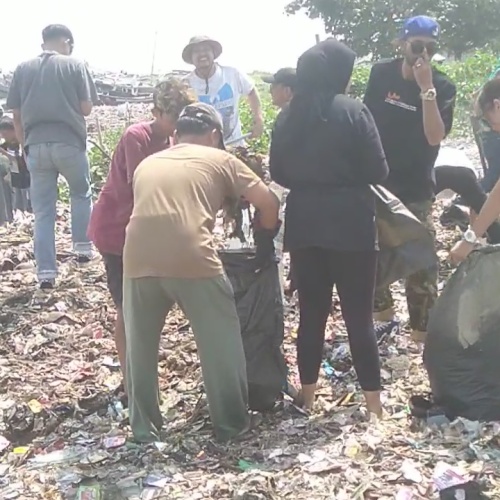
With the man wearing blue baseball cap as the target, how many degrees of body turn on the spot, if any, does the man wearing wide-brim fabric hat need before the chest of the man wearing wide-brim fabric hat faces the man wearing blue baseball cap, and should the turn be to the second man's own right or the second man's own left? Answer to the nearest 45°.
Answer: approximately 45° to the second man's own left

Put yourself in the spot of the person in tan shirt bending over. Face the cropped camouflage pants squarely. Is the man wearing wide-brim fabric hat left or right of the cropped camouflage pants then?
left

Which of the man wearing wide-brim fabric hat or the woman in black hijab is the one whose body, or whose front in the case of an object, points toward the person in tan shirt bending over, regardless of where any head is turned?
the man wearing wide-brim fabric hat

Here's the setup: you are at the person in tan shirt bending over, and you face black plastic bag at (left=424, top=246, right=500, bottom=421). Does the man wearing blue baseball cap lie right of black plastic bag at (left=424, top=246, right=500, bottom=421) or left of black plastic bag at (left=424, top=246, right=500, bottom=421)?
left

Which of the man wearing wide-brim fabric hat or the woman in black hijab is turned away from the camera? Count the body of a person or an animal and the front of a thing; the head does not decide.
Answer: the woman in black hijab

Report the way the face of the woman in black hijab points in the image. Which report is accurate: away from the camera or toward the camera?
away from the camera

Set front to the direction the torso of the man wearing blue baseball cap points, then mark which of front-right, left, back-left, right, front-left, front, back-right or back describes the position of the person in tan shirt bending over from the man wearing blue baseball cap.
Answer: front-right

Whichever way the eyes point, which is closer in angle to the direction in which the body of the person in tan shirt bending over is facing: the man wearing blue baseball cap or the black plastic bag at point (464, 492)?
the man wearing blue baseball cap

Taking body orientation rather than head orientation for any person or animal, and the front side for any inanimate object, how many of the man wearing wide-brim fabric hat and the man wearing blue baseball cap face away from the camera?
0

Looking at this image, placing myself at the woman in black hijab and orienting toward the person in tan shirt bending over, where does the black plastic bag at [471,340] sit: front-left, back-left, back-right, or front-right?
back-left

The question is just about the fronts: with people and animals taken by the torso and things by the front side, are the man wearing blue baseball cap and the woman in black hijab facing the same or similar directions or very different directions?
very different directions

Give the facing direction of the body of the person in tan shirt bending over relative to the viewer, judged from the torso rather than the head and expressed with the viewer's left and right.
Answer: facing away from the viewer and to the right of the viewer

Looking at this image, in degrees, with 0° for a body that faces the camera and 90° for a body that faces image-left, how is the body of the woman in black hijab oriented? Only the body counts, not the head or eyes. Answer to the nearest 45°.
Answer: approximately 180°
